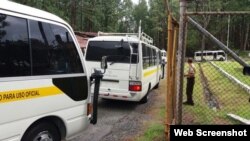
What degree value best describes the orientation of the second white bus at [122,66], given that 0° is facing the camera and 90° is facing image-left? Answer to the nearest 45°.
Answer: approximately 225°

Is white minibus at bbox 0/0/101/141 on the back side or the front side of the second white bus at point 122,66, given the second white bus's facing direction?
on the back side

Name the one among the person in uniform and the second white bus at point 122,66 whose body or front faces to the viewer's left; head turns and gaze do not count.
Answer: the person in uniform
